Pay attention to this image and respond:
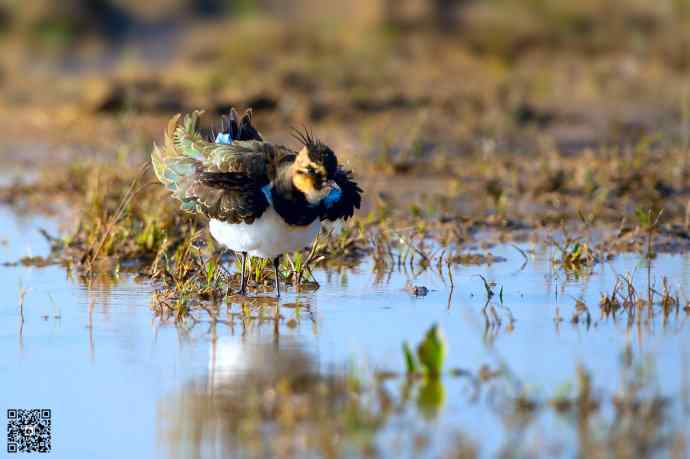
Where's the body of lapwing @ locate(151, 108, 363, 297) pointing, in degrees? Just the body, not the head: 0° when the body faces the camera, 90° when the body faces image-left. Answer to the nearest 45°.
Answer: approximately 315°

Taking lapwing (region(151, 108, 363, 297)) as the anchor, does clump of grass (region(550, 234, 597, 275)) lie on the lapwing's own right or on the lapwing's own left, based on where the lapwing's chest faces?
on the lapwing's own left

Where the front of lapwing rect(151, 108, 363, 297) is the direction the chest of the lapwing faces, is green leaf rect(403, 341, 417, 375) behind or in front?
in front
